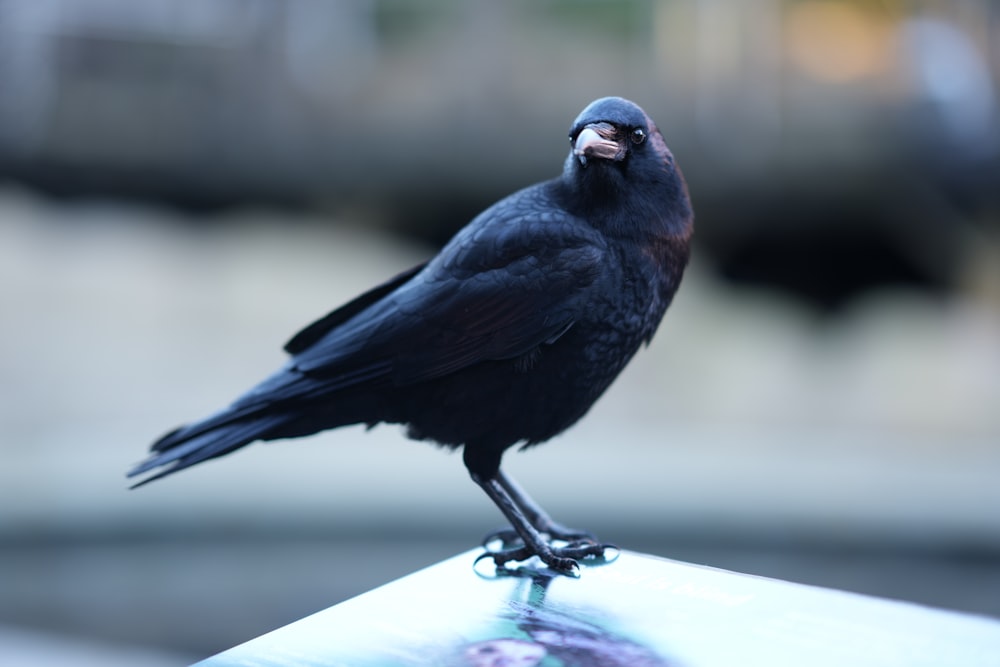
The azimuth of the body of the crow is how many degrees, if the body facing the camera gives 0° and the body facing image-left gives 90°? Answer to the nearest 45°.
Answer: approximately 270°
